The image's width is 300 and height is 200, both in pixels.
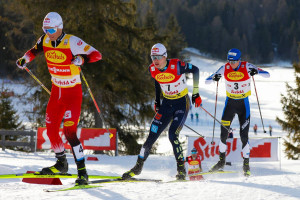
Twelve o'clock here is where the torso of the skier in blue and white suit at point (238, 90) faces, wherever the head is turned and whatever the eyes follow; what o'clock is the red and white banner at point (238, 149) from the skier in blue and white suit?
The red and white banner is roughly at 6 o'clock from the skier in blue and white suit.

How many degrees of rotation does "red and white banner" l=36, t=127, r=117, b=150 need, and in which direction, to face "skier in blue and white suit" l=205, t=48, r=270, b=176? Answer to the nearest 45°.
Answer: approximately 45° to its left

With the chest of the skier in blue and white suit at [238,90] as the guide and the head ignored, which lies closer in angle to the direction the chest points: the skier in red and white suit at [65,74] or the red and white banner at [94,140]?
the skier in red and white suit

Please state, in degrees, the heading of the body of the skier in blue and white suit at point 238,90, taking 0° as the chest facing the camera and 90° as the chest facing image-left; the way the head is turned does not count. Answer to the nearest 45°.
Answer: approximately 0°

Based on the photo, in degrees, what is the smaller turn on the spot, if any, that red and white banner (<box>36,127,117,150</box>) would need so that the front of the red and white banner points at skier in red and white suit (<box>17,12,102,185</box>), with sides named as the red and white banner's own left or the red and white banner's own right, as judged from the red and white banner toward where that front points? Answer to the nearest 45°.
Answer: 0° — it already faces them

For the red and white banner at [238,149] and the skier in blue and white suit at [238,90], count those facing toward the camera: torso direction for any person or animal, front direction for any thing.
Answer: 2

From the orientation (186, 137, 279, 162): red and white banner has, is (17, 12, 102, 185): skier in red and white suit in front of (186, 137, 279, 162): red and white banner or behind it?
in front

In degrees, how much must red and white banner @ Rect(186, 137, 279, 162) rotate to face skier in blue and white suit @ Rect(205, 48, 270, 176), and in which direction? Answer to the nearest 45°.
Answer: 0° — it already faces them

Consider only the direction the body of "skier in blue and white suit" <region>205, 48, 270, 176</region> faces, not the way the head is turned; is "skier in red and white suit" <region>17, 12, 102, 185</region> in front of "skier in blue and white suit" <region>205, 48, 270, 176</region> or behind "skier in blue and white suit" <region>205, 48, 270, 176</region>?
in front

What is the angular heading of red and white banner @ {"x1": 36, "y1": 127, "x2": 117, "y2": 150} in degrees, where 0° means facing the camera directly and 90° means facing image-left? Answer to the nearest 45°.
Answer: approximately 0°

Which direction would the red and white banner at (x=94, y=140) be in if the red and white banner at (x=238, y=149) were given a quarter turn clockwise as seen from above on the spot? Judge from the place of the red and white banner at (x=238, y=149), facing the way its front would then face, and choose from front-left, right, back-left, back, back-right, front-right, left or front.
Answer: front
